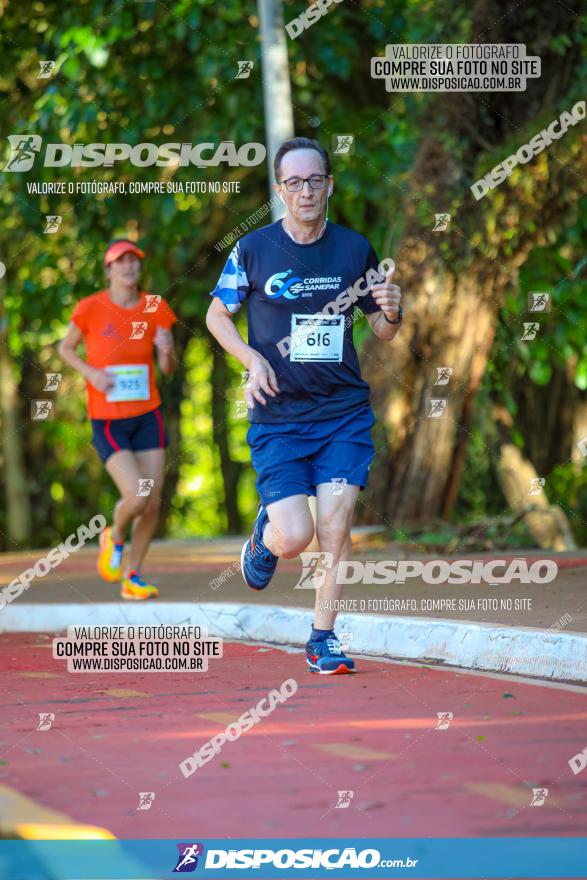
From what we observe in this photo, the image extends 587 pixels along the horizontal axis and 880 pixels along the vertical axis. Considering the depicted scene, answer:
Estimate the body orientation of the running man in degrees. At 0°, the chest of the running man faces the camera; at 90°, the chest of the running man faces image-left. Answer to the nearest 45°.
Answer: approximately 0°

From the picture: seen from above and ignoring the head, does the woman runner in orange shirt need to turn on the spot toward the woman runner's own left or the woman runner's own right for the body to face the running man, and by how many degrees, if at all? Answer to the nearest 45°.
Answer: approximately 45° to the woman runner's own right

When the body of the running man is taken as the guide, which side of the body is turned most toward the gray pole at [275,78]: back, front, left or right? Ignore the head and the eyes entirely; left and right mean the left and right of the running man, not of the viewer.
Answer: back

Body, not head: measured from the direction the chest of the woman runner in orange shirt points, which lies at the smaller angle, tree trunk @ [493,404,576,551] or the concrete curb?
the concrete curb

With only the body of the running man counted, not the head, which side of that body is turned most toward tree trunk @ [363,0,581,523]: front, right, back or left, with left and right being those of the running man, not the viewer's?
back

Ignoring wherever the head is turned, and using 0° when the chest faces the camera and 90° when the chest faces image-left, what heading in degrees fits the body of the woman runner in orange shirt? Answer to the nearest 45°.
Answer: approximately 315°

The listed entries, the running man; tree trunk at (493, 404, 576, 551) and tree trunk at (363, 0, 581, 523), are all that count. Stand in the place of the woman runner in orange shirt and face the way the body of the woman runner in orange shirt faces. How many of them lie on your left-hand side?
2

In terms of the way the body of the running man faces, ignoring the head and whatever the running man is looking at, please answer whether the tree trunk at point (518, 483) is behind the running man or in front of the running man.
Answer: behind

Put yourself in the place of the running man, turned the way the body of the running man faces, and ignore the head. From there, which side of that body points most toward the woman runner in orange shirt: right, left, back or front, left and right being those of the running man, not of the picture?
back
